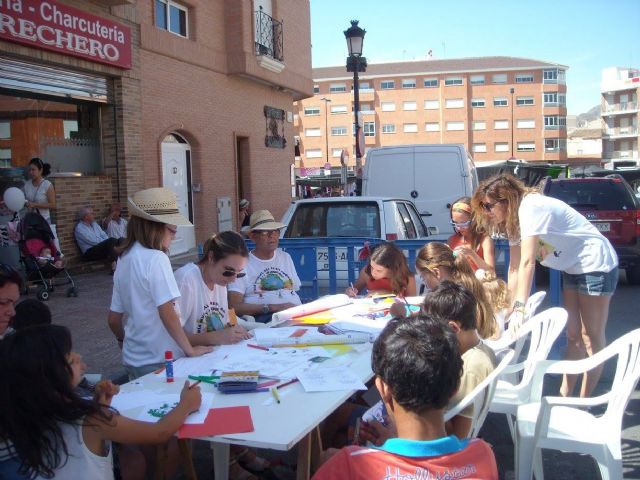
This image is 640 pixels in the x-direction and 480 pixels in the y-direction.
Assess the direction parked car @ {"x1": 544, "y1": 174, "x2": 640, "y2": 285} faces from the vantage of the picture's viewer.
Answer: facing away from the viewer

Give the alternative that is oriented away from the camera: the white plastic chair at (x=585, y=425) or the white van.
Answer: the white van

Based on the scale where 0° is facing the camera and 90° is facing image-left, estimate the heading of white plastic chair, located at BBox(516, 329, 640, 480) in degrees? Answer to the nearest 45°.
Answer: approximately 90°

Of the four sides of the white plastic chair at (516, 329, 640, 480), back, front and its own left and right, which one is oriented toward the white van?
right

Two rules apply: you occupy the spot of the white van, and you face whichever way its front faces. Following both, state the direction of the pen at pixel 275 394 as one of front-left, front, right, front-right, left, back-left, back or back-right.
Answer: back

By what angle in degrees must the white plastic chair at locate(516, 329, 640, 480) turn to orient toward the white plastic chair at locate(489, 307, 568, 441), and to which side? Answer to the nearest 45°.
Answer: approximately 45° to its right

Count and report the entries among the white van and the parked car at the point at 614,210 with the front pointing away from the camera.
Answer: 2

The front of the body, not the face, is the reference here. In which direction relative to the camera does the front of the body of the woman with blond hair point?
to the viewer's left

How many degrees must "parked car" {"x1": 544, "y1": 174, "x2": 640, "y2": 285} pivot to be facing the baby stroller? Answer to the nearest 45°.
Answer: approximately 135° to its left
